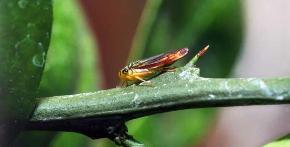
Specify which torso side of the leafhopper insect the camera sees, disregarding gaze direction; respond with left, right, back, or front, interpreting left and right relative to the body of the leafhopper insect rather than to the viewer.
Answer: left
